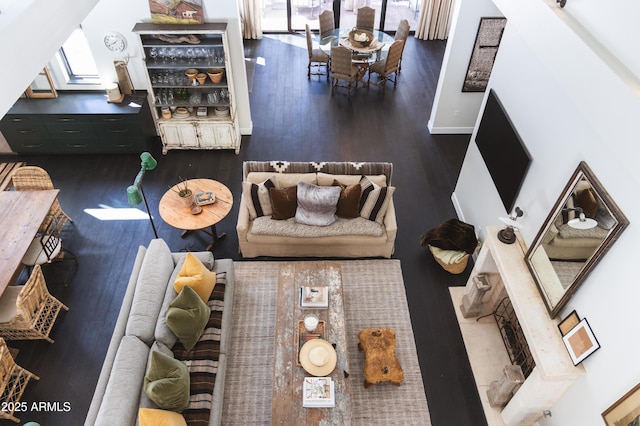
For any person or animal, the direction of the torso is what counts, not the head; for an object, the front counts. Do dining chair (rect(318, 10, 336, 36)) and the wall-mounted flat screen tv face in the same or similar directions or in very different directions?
very different directions

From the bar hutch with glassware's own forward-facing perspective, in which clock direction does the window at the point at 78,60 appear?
The window is roughly at 4 o'clock from the bar hutch with glassware.

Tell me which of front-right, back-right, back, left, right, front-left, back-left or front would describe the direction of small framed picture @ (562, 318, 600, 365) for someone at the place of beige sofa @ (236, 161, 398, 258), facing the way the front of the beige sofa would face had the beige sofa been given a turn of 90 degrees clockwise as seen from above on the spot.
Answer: back-left

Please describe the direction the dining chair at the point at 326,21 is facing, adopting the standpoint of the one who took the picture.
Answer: facing the viewer and to the right of the viewer

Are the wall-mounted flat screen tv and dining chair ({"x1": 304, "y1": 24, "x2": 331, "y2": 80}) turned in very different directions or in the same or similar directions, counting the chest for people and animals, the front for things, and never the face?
very different directions

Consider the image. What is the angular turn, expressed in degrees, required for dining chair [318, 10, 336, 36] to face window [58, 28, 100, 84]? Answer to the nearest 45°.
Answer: approximately 90° to its right

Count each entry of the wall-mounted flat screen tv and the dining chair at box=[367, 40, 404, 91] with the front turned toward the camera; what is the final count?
0

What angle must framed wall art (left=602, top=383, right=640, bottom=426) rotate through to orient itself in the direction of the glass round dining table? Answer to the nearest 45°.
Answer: approximately 45° to its right

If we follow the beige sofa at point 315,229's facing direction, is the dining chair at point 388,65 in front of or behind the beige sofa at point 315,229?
behind

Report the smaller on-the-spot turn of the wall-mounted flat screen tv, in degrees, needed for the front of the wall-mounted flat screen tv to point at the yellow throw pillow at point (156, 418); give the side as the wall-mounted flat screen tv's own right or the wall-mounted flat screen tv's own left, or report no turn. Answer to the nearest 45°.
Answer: approximately 45° to the wall-mounted flat screen tv's own left

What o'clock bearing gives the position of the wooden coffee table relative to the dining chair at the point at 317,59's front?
The wooden coffee table is roughly at 3 o'clock from the dining chair.

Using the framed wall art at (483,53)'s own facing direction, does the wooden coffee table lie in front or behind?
in front

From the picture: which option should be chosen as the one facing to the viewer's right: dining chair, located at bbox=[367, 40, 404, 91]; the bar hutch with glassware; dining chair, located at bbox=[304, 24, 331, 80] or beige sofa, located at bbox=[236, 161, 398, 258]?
dining chair, located at bbox=[304, 24, 331, 80]

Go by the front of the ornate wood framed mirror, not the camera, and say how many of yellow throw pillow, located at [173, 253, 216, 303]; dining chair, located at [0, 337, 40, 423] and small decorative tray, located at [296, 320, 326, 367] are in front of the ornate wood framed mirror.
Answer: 3

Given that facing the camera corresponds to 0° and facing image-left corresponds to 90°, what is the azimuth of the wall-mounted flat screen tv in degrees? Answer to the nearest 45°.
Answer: approximately 90°

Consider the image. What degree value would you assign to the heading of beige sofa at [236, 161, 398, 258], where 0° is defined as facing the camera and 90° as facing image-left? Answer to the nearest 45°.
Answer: approximately 0°

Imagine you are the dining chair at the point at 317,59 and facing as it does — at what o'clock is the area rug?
The area rug is roughly at 3 o'clock from the dining chair.

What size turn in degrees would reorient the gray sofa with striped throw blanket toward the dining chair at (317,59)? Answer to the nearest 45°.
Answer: approximately 45° to its left

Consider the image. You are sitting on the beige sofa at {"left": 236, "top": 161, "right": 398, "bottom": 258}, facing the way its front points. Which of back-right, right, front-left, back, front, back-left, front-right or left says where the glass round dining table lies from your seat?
back
